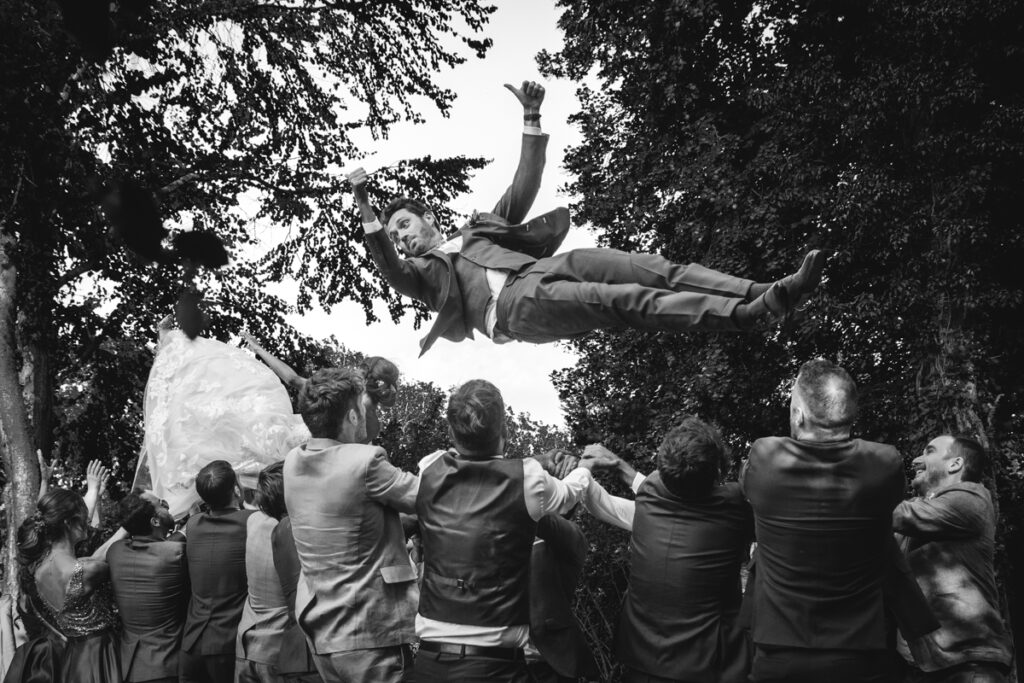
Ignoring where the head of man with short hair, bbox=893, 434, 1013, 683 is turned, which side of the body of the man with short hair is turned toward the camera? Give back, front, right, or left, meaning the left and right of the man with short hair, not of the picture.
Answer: left

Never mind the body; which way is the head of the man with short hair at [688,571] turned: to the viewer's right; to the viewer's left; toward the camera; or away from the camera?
away from the camera

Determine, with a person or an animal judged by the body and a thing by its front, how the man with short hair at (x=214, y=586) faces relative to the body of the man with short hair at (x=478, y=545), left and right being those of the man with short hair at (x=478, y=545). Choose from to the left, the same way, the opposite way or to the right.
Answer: the same way

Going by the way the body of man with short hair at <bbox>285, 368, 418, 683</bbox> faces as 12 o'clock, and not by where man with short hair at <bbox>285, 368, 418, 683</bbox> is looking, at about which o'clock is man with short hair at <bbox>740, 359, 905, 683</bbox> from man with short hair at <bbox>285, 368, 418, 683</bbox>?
man with short hair at <bbox>740, 359, 905, 683</bbox> is roughly at 2 o'clock from man with short hair at <bbox>285, 368, 418, 683</bbox>.

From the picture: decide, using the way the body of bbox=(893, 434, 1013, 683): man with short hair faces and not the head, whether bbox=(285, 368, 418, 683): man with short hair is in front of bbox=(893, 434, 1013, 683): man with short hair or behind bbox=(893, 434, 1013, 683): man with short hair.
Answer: in front

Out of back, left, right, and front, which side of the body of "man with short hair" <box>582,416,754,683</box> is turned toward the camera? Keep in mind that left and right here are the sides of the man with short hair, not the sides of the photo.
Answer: back

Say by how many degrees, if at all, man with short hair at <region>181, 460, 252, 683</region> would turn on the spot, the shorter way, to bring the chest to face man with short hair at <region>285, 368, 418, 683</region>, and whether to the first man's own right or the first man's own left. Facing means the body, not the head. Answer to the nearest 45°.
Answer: approximately 135° to the first man's own right

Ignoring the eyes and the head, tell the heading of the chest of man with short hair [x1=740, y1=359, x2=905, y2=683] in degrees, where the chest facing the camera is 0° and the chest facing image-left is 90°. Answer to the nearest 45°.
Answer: approximately 180°

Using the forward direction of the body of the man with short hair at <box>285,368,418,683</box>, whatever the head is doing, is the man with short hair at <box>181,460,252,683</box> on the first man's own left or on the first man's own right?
on the first man's own left

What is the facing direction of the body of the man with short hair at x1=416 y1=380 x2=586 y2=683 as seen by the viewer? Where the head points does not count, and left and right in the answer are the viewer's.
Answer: facing away from the viewer

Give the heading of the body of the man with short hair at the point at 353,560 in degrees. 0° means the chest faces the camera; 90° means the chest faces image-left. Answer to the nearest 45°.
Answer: approximately 225°

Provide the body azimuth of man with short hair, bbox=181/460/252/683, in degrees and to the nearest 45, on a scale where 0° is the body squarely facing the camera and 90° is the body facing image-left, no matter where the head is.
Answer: approximately 180°

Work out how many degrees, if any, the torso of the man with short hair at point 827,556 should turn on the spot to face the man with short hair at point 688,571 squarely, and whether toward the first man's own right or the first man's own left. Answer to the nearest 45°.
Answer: approximately 90° to the first man's own left

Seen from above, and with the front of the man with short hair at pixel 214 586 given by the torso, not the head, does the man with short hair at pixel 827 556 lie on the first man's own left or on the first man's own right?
on the first man's own right
